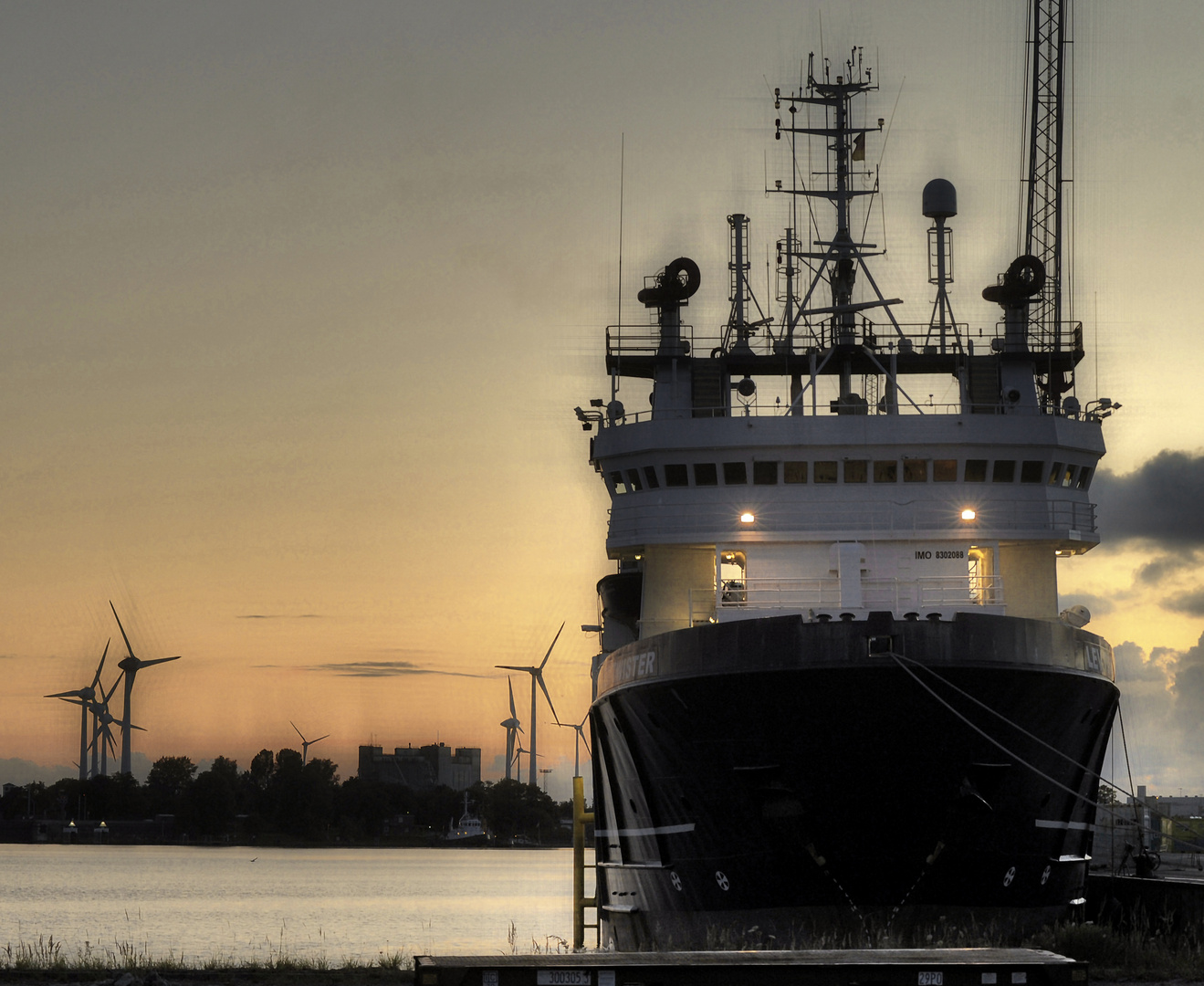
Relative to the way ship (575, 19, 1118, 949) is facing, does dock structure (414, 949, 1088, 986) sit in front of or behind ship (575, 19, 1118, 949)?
in front

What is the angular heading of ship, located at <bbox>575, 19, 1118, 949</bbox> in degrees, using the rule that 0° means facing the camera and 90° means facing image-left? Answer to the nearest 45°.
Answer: approximately 0°
